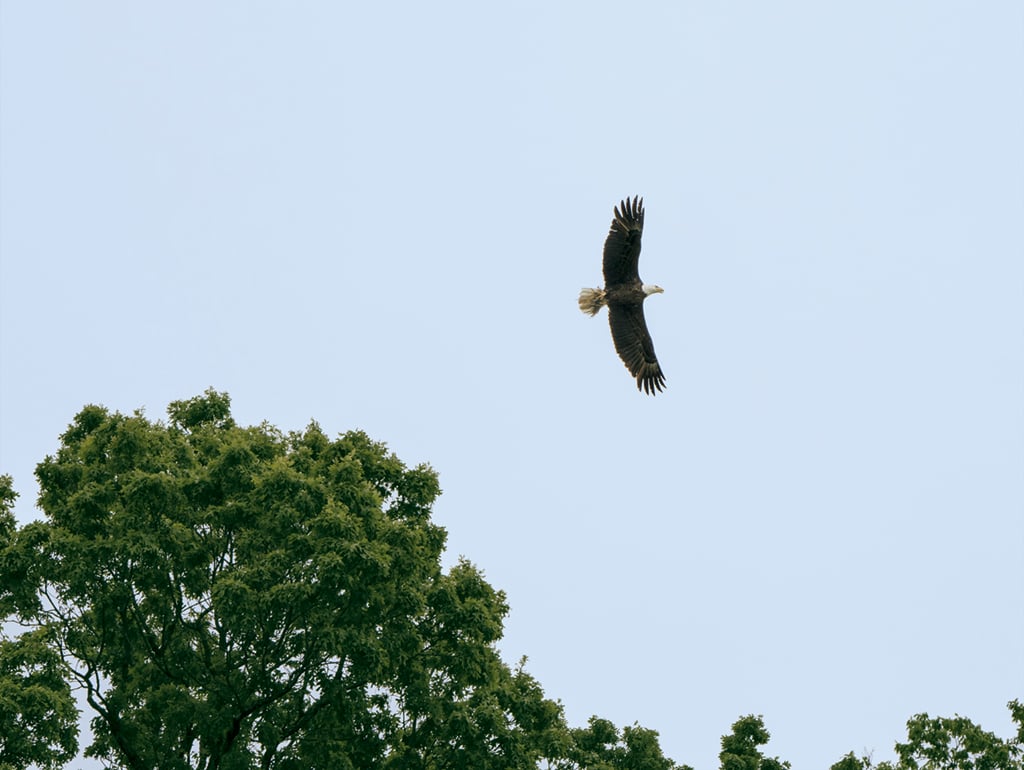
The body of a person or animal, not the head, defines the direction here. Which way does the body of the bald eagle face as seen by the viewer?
to the viewer's right

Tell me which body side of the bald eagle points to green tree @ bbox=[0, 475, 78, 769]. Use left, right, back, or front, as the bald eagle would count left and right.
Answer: back
